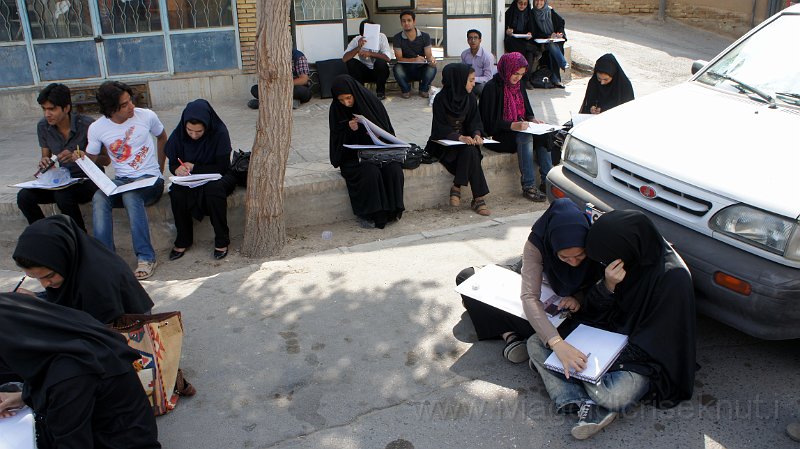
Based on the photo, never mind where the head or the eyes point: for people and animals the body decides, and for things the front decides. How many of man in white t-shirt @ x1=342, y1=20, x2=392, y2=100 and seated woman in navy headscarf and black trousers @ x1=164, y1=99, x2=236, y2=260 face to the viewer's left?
0

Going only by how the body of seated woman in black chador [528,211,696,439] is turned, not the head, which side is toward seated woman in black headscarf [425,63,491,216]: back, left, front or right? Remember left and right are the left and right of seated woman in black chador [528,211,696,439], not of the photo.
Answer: right

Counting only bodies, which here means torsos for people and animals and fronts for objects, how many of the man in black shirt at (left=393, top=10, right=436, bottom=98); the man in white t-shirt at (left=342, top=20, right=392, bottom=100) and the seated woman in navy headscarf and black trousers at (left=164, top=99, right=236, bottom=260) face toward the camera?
3

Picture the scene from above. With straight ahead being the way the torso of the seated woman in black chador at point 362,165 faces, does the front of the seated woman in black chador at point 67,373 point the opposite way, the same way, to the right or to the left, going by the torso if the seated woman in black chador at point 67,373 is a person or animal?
to the right

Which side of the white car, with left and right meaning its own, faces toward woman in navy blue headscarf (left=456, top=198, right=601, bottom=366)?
front

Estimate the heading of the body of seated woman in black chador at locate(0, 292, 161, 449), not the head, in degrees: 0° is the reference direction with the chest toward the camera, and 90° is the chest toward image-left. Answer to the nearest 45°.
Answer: approximately 90°

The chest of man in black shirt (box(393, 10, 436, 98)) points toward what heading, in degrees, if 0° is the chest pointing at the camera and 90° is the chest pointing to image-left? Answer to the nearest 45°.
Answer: approximately 0°

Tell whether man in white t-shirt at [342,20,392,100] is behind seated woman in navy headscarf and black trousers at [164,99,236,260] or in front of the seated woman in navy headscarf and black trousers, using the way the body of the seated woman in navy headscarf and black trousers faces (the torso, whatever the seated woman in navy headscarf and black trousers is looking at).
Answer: behind

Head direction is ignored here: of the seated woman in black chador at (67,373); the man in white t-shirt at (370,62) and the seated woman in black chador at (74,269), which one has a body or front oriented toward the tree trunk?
the man in white t-shirt

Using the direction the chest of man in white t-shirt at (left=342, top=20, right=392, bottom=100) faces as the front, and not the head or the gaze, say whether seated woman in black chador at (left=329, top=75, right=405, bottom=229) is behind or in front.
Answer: in front
